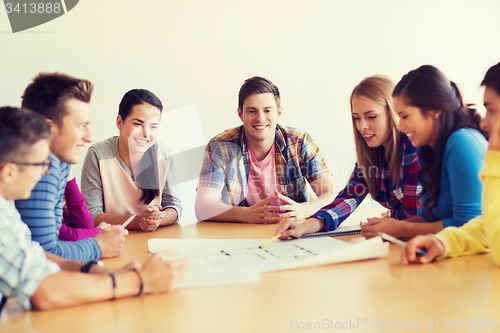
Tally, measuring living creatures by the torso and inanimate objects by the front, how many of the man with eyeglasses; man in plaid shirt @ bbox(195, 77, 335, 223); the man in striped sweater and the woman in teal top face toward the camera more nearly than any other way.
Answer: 1

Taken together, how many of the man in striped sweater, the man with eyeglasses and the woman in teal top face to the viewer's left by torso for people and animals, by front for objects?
1

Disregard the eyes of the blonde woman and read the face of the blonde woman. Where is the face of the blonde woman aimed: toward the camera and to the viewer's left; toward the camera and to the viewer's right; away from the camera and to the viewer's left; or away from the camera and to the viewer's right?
toward the camera and to the viewer's left

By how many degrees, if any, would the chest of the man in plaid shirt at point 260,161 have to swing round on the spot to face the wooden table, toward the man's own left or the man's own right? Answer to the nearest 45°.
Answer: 0° — they already face it

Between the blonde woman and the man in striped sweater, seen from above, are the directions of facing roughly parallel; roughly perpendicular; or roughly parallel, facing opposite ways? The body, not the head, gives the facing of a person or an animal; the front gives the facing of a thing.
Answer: roughly parallel, facing opposite ways

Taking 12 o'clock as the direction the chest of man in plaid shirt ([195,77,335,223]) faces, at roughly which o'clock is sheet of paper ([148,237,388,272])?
The sheet of paper is roughly at 12 o'clock from the man in plaid shirt.

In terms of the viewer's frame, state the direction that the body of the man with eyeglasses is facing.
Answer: to the viewer's right

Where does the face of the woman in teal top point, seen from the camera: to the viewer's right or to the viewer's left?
to the viewer's left

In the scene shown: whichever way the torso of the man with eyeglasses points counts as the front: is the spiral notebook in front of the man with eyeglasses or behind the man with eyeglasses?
in front

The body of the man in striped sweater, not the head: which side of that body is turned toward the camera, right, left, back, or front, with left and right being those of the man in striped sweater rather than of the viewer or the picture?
right

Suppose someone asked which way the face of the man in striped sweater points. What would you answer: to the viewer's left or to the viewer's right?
to the viewer's right

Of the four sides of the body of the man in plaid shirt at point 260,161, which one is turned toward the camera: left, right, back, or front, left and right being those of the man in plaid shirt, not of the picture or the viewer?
front

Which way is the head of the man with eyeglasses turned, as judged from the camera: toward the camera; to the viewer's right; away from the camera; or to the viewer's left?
to the viewer's right

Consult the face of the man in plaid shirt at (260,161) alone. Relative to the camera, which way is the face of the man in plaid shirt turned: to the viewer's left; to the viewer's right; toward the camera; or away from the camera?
toward the camera

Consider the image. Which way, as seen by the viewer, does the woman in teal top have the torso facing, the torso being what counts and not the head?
to the viewer's left

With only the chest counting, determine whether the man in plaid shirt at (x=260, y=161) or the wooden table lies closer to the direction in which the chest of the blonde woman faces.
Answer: the wooden table
